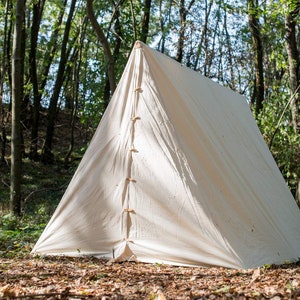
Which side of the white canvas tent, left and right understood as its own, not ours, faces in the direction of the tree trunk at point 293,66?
back

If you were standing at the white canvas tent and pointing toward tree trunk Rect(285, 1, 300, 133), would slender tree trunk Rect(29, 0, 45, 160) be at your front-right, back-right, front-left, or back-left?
front-left

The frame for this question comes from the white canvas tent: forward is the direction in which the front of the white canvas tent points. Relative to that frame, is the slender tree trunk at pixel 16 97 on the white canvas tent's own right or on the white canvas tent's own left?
on the white canvas tent's own right

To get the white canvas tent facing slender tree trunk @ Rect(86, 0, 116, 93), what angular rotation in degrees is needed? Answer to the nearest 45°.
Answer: approximately 135° to its right

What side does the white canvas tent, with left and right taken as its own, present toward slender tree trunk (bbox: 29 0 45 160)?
right

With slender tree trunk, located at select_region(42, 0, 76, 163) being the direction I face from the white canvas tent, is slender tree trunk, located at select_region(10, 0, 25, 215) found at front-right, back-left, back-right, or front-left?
front-left
